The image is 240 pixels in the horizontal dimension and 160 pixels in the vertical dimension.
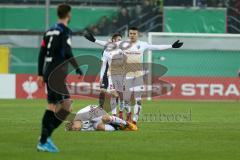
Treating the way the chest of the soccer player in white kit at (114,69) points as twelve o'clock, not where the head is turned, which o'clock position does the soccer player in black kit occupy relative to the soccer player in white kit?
The soccer player in black kit is roughly at 12 o'clock from the soccer player in white kit.

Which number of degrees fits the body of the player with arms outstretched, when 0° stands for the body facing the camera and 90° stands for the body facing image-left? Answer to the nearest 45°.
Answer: approximately 0°

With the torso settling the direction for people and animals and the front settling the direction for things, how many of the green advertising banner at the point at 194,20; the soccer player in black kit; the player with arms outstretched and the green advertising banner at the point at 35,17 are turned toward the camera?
3

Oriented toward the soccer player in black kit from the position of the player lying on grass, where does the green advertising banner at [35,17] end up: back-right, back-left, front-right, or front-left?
back-right

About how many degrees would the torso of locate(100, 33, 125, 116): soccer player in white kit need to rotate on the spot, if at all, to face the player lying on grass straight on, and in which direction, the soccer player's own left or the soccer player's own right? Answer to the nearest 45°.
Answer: approximately 45° to the soccer player's own right

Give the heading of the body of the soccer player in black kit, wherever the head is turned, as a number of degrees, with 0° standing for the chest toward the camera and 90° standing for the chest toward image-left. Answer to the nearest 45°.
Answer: approximately 225°

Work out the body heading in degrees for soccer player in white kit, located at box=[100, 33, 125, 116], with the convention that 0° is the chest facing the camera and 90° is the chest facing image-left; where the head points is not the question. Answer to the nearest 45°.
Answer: approximately 315°
